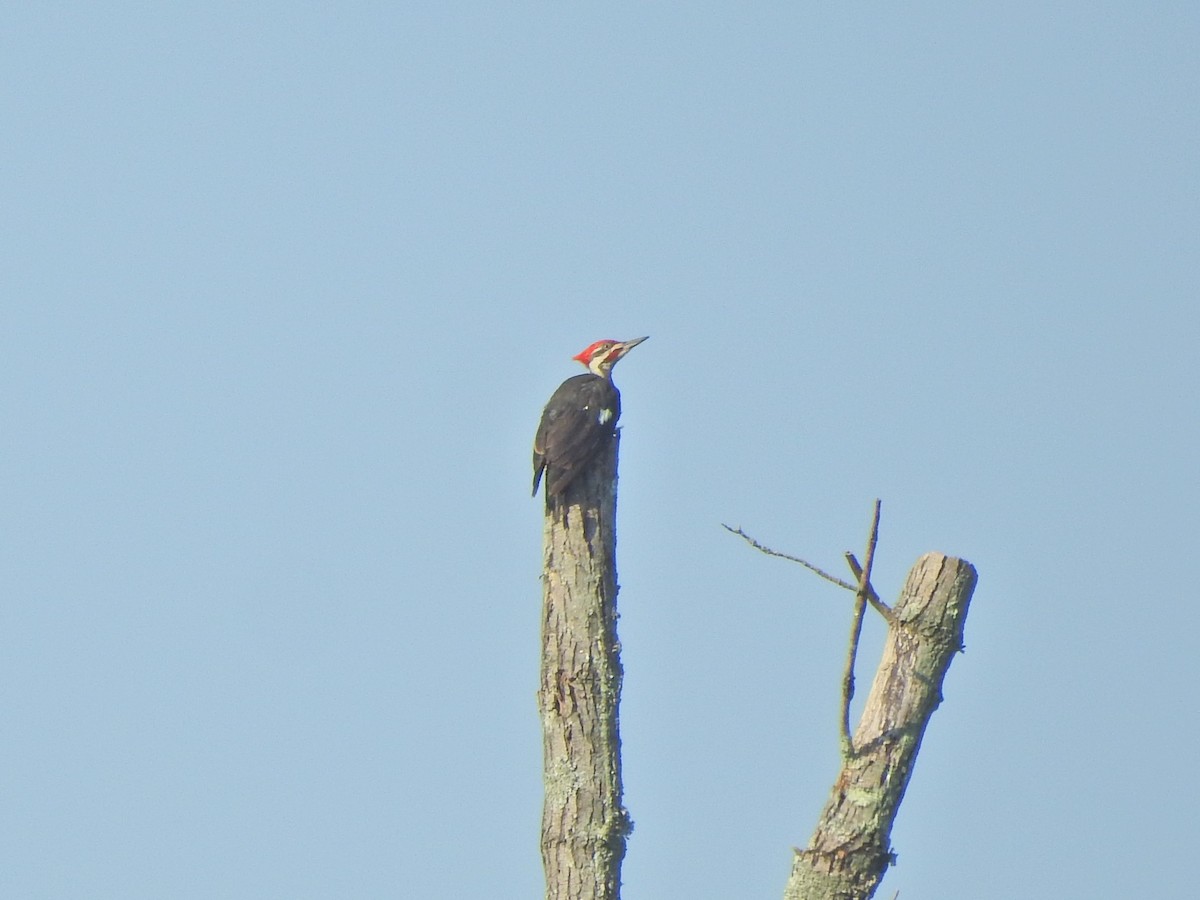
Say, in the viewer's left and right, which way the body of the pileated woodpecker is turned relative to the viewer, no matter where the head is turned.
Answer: facing away from the viewer and to the right of the viewer
